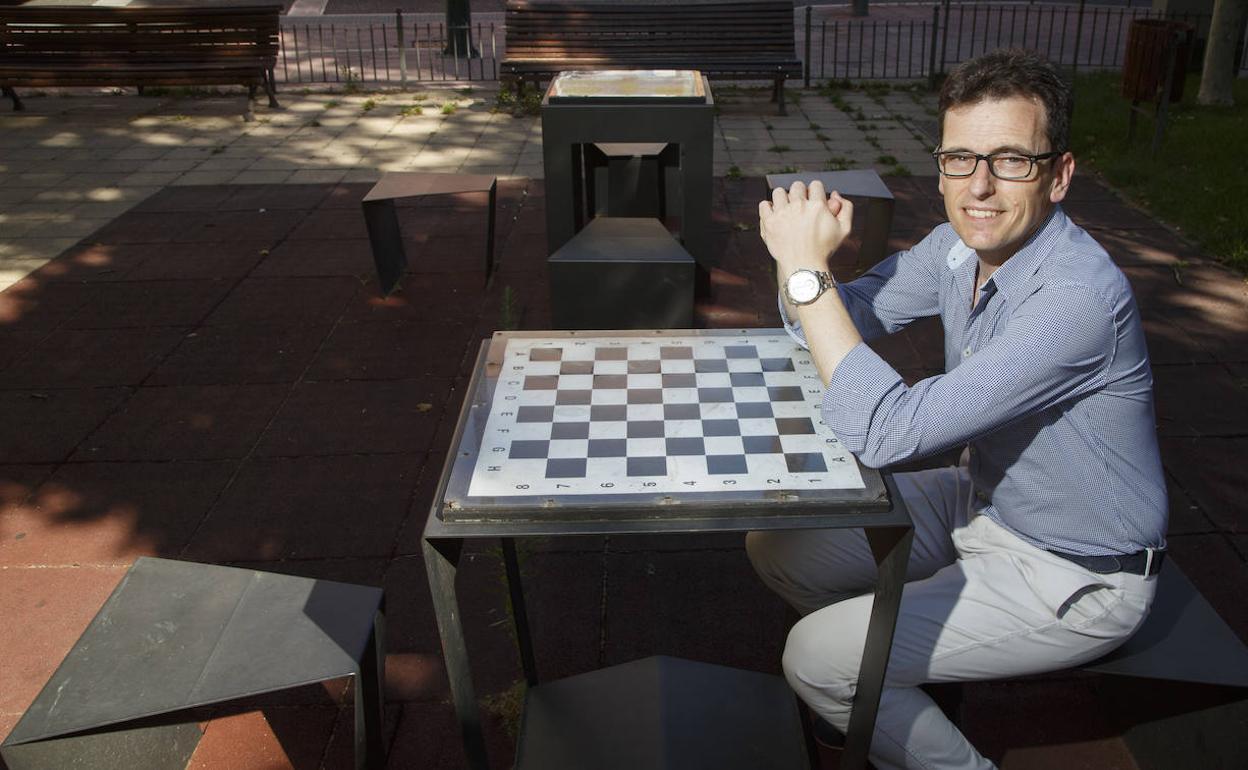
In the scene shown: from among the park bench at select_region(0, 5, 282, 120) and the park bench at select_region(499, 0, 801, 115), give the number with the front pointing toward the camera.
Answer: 2

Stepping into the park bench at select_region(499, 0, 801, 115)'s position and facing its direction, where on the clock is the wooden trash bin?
The wooden trash bin is roughly at 10 o'clock from the park bench.

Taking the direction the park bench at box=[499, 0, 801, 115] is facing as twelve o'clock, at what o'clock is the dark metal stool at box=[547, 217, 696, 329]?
The dark metal stool is roughly at 12 o'clock from the park bench.

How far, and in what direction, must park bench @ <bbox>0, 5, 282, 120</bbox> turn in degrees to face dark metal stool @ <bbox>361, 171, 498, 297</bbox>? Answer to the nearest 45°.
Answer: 0° — it already faces it

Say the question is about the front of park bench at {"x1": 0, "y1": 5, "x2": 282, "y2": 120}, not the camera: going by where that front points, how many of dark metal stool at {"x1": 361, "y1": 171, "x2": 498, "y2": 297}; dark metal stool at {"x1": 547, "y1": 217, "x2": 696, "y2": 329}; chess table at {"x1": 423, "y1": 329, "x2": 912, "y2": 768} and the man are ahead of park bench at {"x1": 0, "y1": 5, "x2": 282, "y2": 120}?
4

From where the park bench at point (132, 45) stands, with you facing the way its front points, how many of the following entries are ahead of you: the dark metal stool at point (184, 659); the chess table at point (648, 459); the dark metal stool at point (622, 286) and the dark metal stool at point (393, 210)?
4

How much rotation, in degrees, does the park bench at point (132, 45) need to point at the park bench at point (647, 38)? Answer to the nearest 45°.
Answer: approximately 90° to its left

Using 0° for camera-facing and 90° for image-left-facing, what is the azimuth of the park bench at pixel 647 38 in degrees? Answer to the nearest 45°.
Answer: approximately 0°

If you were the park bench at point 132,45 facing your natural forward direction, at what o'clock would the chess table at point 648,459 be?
The chess table is roughly at 12 o'clock from the park bench.
